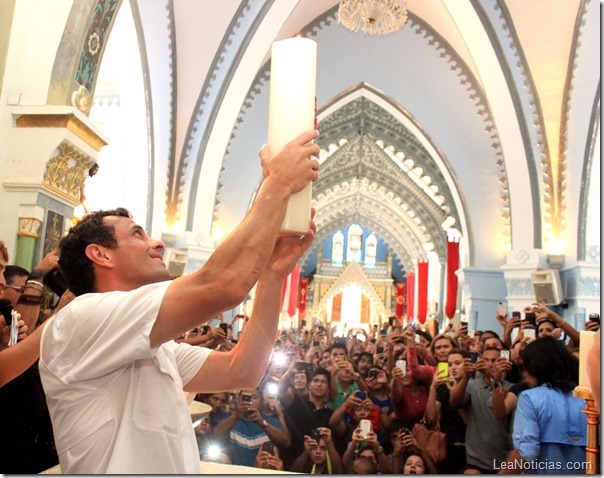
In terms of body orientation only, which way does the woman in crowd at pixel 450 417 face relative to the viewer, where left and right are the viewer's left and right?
facing the viewer and to the left of the viewer

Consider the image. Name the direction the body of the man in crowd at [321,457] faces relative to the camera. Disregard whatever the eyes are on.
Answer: toward the camera

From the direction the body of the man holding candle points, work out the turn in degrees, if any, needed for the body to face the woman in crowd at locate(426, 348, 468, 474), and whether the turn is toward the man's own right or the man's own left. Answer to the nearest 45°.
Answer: approximately 45° to the man's own left

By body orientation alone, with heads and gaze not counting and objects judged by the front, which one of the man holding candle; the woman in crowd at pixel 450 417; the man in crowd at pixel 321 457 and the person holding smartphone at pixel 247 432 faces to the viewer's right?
the man holding candle

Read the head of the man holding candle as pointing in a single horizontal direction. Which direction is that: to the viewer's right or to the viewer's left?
to the viewer's right

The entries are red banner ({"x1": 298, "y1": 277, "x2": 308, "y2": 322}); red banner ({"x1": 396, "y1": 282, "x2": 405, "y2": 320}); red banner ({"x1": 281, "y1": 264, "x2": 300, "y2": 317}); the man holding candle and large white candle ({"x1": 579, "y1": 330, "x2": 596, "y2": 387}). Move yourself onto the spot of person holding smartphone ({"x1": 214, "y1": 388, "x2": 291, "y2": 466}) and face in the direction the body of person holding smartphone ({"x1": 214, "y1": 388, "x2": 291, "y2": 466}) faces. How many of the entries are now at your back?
3

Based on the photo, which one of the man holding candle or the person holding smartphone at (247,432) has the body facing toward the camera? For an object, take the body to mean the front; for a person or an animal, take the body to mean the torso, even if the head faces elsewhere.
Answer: the person holding smartphone

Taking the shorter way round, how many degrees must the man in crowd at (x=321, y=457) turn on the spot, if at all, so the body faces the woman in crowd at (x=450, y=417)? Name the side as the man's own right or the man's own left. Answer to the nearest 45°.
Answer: approximately 135° to the man's own left

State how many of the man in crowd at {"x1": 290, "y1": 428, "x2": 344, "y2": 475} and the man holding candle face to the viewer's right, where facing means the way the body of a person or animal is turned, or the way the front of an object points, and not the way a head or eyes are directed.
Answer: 1

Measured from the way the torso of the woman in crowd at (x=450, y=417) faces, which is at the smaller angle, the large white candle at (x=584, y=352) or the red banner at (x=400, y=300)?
the large white candle

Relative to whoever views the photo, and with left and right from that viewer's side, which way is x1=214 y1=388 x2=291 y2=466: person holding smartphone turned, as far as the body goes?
facing the viewer

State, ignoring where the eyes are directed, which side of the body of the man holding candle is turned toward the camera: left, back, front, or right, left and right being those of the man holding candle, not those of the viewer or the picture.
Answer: right

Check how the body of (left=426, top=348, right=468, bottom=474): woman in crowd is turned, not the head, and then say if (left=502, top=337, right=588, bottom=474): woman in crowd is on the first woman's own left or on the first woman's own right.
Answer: on the first woman's own left

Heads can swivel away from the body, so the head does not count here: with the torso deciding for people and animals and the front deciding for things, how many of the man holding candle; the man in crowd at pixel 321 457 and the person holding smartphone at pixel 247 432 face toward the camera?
2

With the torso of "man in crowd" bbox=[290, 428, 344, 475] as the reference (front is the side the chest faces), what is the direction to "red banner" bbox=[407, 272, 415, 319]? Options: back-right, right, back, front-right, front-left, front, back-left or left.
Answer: back

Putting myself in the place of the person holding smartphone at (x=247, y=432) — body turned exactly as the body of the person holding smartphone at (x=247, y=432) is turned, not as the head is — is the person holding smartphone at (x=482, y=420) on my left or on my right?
on my left
